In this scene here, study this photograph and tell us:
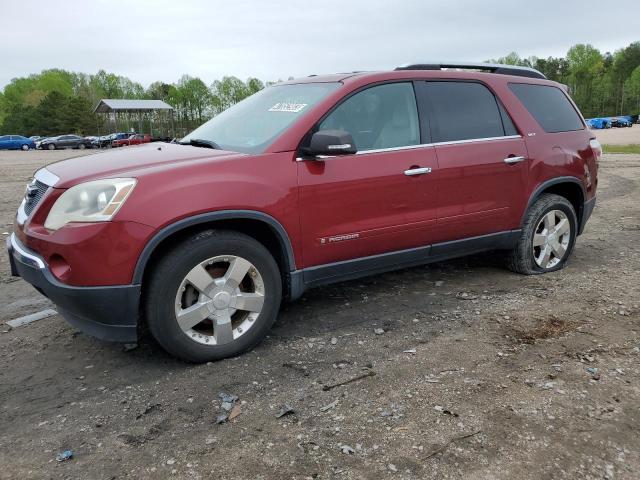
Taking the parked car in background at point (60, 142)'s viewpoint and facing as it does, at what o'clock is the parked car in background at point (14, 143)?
the parked car in background at point (14, 143) is roughly at 12 o'clock from the parked car in background at point (60, 142).

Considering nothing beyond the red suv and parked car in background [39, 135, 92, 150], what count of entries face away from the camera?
0

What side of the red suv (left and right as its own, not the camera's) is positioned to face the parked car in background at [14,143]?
right

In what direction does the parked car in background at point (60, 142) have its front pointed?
to the viewer's left

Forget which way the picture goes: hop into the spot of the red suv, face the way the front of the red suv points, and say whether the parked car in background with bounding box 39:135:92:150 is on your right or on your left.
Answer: on your right

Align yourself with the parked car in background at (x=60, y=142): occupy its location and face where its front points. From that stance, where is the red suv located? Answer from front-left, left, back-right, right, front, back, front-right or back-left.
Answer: left

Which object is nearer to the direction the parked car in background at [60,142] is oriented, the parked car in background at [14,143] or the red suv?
the parked car in background

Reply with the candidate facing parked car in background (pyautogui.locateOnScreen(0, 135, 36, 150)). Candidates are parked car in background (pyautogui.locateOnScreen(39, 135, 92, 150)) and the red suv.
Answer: parked car in background (pyautogui.locateOnScreen(39, 135, 92, 150))
